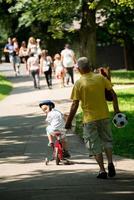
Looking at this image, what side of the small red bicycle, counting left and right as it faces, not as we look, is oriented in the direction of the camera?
back

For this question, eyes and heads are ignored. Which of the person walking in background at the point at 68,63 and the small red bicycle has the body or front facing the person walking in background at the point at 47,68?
the small red bicycle

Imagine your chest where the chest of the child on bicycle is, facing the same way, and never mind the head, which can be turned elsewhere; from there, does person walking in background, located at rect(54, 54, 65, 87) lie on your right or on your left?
on your right

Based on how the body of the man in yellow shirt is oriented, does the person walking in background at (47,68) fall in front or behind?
in front

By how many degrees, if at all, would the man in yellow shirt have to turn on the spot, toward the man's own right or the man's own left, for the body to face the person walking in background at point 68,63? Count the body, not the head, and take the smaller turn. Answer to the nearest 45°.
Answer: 0° — they already face them

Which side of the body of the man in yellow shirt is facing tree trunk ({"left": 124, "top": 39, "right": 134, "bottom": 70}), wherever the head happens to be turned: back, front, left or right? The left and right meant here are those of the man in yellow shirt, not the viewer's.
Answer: front

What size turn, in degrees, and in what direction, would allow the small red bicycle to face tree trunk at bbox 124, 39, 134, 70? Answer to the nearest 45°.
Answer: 0° — it already faces it

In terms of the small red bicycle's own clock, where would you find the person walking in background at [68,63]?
The person walking in background is roughly at 12 o'clock from the small red bicycle.

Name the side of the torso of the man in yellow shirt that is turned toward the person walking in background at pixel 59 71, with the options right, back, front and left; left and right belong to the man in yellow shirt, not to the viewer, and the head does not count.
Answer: front

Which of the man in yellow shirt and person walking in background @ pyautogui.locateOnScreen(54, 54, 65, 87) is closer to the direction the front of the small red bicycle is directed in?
the person walking in background

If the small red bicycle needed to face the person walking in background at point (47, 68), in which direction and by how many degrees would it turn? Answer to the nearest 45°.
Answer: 0° — it already faces them

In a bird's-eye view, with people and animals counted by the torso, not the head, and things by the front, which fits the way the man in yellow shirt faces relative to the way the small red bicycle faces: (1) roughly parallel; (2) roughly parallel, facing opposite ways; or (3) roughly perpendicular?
roughly parallel

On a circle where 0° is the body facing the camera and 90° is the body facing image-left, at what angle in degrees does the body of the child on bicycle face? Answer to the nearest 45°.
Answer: approximately 135°
